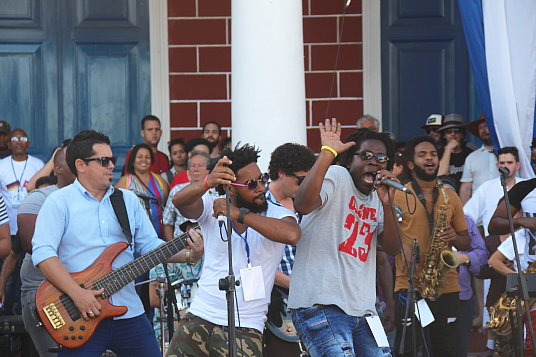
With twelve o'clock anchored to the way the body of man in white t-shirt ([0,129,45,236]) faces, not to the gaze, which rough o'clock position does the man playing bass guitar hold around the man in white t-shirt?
The man playing bass guitar is roughly at 12 o'clock from the man in white t-shirt.

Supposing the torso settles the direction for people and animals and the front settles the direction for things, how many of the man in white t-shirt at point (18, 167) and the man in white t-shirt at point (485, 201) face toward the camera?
2

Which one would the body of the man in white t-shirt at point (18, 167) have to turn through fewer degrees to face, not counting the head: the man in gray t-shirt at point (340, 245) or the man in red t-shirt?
the man in gray t-shirt

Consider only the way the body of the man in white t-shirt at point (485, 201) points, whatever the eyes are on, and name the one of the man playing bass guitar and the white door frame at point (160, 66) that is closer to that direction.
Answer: the man playing bass guitar

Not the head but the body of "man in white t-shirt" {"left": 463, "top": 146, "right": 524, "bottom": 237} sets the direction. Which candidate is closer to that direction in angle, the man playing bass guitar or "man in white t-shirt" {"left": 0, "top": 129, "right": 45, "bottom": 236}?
the man playing bass guitar

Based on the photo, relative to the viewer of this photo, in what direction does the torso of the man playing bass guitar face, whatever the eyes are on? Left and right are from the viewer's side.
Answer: facing the viewer and to the right of the viewer

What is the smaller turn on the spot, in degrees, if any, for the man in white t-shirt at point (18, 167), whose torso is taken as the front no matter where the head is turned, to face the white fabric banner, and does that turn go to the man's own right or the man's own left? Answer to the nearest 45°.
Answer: approximately 45° to the man's own left

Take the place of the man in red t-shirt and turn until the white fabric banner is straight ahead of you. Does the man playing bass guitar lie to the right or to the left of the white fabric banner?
right

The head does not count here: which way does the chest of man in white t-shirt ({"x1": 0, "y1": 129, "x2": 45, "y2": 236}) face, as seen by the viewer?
toward the camera

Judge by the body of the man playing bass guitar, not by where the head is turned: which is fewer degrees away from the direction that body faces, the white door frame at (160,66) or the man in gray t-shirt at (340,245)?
the man in gray t-shirt
